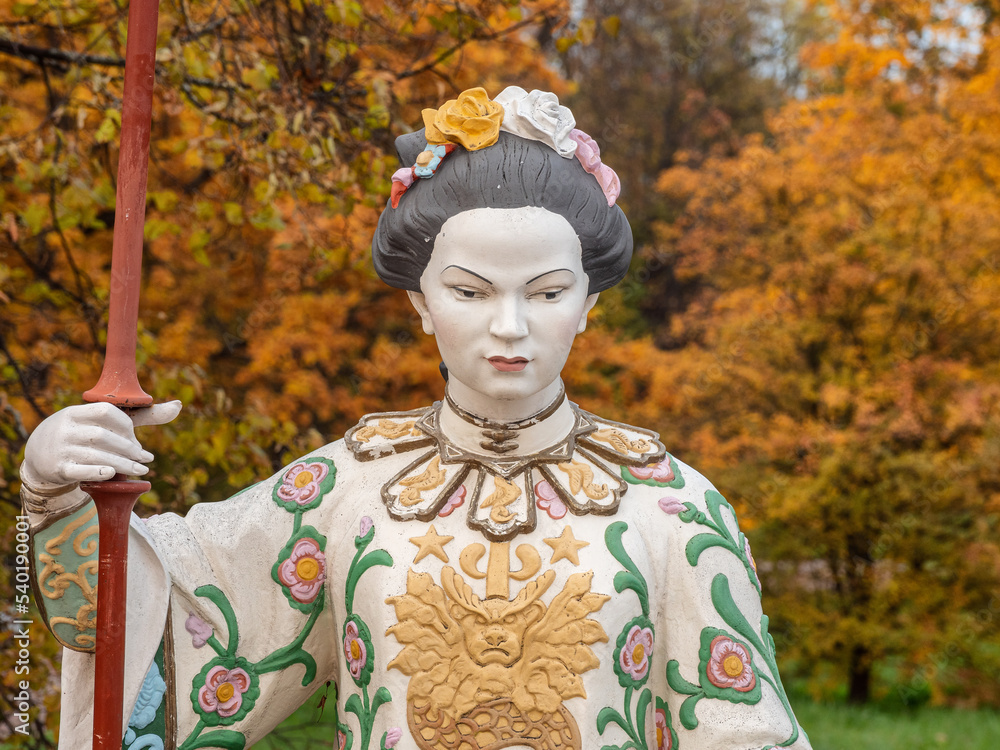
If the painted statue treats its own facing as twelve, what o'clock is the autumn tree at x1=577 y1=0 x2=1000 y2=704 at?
The autumn tree is roughly at 7 o'clock from the painted statue.

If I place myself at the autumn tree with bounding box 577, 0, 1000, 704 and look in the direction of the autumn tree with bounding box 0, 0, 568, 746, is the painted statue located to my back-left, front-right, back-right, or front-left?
front-left

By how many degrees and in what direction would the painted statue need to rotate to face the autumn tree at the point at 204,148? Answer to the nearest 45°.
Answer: approximately 135° to its right

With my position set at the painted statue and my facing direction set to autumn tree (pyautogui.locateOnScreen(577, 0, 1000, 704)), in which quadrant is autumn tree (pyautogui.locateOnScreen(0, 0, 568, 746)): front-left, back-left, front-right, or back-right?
front-left

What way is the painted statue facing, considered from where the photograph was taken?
facing the viewer
